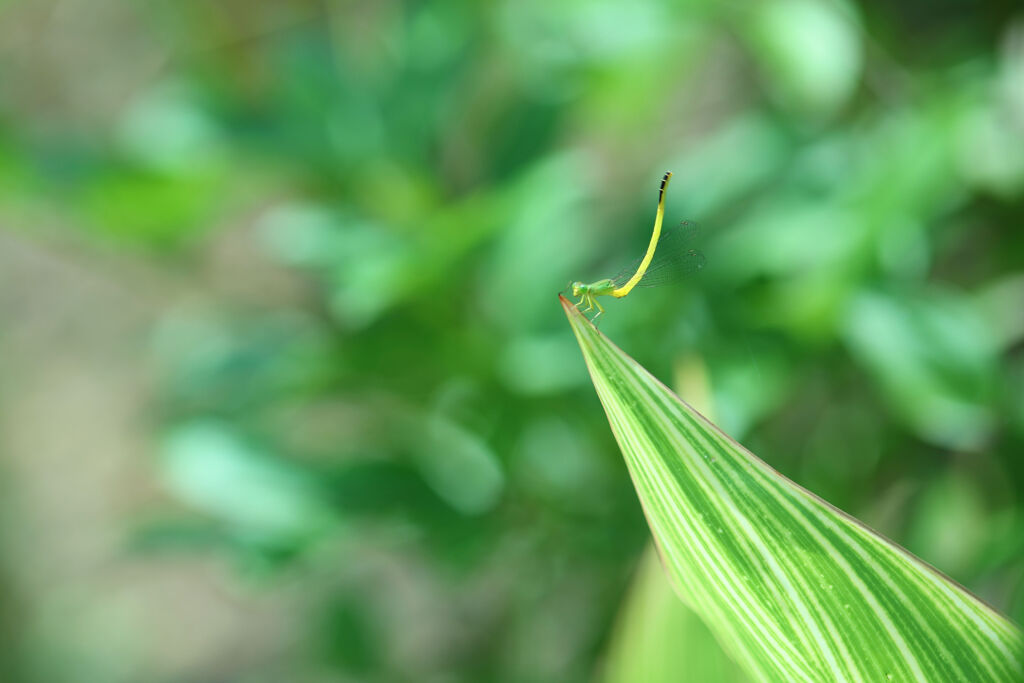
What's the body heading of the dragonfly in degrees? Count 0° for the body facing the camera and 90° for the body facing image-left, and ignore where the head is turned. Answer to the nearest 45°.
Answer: approximately 90°
